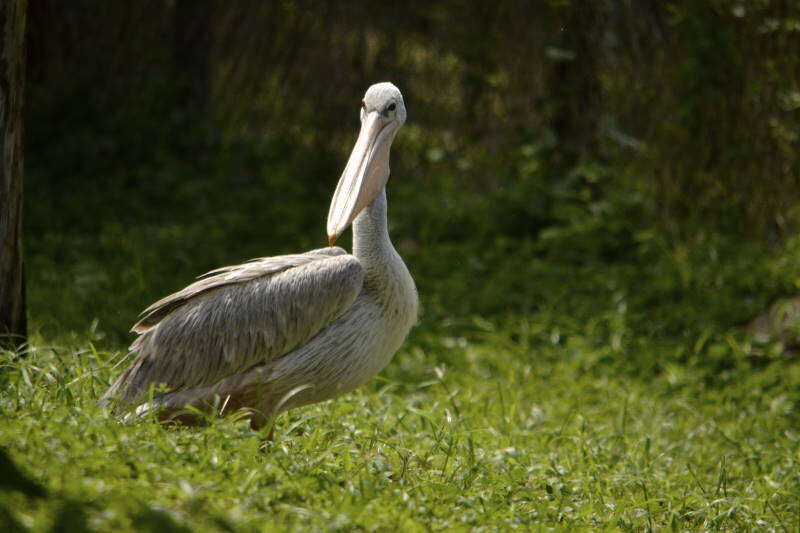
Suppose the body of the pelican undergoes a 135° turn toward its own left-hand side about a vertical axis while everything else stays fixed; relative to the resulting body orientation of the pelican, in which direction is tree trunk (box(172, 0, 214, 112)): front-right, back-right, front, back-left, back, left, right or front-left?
front-right

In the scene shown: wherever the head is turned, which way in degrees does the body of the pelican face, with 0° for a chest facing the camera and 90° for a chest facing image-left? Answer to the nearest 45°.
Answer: approximately 270°

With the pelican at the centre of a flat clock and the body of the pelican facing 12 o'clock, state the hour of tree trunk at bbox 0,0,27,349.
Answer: The tree trunk is roughly at 7 o'clock from the pelican.
